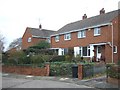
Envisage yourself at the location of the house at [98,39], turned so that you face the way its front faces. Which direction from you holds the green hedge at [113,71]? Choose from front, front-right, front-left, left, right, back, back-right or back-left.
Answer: front-left

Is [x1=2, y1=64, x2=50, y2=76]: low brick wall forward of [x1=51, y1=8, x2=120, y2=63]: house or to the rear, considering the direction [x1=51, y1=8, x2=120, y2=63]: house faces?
forward

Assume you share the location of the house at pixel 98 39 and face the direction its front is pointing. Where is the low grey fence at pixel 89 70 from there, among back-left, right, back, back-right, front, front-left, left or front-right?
front-left

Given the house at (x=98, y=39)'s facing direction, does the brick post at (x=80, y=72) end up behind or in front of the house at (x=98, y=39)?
in front

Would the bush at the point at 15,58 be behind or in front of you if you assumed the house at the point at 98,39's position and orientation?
in front

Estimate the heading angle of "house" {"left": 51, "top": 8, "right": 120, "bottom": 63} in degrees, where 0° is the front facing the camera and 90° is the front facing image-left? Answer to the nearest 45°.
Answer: approximately 45°
